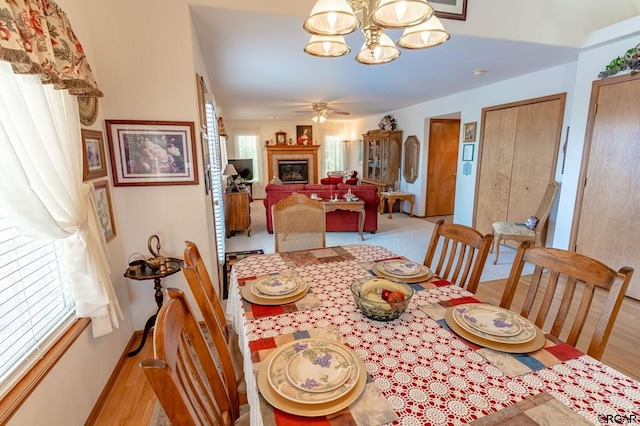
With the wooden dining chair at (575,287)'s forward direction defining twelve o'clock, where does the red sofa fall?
The red sofa is roughly at 3 o'clock from the wooden dining chair.

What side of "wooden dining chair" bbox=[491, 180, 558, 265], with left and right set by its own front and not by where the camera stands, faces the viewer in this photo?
left

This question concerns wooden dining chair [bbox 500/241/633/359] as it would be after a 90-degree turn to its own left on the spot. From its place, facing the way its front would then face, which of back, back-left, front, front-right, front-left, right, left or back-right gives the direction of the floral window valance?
right

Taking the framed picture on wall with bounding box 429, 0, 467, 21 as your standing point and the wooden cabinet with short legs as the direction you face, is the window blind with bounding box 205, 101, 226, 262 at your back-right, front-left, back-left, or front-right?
front-left

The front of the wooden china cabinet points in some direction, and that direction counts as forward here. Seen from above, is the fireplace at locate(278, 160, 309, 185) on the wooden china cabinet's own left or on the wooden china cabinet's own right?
on the wooden china cabinet's own right

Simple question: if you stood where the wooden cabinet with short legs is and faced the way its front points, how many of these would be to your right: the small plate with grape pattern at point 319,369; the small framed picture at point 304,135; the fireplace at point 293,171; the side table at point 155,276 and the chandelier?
3

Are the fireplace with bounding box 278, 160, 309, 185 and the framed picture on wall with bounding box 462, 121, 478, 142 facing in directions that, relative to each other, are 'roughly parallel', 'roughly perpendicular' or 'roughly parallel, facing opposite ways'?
roughly perpendicular

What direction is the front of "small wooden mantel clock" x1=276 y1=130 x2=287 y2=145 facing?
toward the camera

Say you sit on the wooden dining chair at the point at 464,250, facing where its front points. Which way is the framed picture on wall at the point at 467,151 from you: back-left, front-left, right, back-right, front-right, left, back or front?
back-right

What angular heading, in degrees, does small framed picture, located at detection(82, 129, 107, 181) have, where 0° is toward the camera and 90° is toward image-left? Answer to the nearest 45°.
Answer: approximately 315°

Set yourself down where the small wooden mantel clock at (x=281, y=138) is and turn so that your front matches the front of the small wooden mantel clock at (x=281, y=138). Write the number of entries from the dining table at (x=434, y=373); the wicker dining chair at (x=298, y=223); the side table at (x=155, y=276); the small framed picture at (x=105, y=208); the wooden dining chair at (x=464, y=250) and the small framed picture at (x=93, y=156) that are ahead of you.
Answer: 6

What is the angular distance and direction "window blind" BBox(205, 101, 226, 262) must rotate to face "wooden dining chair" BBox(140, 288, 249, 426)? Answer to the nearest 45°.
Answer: approximately 90° to its right

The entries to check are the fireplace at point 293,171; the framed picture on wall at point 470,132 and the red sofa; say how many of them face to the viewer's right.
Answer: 0

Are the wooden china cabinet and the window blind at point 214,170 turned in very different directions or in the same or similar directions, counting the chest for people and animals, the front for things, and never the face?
very different directions

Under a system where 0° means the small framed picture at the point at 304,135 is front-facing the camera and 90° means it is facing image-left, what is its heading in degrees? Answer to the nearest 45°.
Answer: approximately 0°

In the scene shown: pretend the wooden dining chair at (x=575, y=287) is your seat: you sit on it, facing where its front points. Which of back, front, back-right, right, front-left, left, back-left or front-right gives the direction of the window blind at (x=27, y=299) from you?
front

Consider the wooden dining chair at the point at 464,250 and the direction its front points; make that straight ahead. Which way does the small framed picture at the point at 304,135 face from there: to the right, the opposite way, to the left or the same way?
to the left
